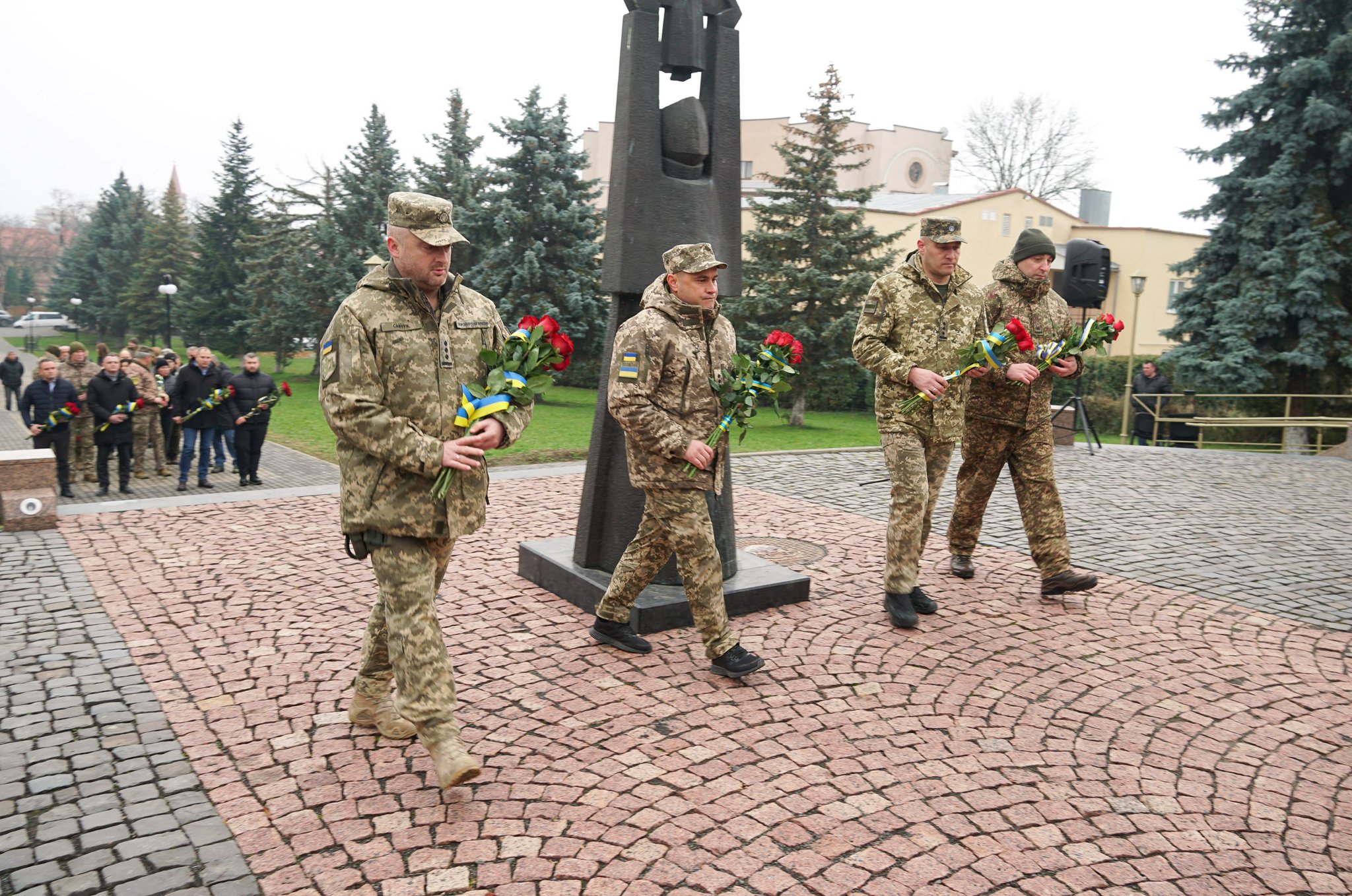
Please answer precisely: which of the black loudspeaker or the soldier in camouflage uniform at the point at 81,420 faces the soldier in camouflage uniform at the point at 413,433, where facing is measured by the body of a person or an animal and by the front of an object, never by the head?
the soldier in camouflage uniform at the point at 81,420

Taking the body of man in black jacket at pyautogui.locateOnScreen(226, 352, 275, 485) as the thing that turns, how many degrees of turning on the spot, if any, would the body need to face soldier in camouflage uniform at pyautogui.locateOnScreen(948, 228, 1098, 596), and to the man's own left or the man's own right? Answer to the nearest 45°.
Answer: approximately 45° to the man's own left

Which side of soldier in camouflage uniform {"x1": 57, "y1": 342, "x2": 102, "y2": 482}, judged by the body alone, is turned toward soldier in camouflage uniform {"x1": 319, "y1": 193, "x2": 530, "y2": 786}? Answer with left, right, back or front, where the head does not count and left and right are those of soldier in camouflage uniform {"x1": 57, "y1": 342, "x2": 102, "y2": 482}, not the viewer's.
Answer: front

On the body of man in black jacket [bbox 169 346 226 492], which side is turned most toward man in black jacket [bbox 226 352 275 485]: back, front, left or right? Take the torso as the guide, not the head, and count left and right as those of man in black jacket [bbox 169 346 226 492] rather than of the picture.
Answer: left

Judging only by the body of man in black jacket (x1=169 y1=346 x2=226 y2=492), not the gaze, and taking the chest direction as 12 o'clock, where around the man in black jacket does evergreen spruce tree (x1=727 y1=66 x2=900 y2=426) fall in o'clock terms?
The evergreen spruce tree is roughly at 8 o'clock from the man in black jacket.

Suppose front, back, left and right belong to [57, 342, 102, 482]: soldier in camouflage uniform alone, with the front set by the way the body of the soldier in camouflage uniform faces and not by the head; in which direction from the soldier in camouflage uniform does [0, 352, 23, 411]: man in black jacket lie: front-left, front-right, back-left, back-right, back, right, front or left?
back

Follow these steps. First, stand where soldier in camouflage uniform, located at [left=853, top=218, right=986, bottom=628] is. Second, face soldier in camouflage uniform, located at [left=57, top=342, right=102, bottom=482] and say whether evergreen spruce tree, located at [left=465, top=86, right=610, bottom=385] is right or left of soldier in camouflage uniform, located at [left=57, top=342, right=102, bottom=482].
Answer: right

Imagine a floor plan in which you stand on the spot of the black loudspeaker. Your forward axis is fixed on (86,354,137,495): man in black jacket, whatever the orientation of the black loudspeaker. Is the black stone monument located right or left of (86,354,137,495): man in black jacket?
left
